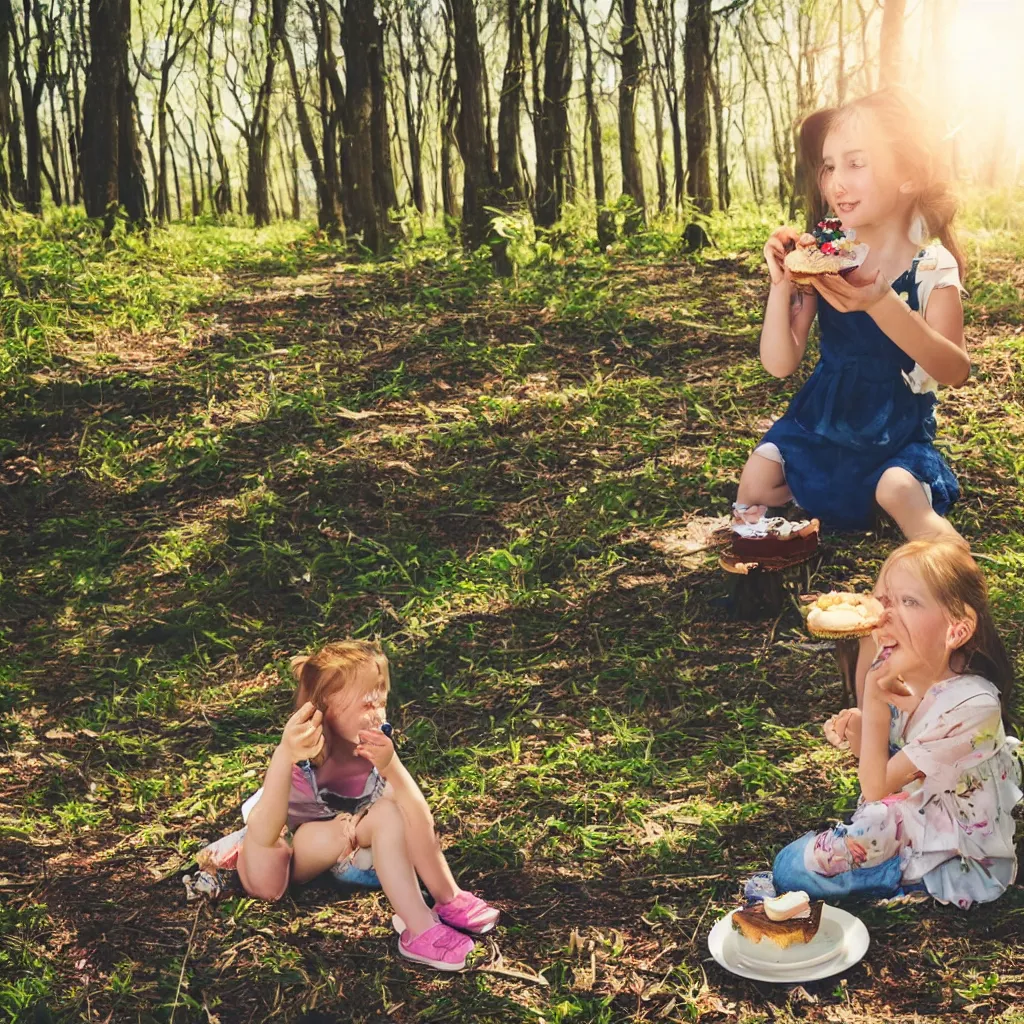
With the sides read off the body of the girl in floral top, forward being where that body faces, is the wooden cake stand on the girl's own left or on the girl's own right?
on the girl's own right

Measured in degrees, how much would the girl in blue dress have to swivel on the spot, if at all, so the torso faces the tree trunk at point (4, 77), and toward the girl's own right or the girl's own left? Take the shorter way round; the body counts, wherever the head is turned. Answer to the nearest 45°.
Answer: approximately 90° to the girl's own right

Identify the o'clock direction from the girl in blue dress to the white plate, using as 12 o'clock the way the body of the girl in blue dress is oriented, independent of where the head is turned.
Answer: The white plate is roughly at 11 o'clock from the girl in blue dress.

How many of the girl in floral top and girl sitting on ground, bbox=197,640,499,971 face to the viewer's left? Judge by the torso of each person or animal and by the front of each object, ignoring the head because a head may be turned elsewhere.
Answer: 1

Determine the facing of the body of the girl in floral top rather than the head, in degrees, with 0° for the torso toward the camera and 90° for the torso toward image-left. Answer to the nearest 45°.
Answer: approximately 90°

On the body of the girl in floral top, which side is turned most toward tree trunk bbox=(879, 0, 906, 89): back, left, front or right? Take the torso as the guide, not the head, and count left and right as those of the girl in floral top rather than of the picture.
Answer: right

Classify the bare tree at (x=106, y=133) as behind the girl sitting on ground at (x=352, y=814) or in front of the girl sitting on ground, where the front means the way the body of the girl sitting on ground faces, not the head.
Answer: behind

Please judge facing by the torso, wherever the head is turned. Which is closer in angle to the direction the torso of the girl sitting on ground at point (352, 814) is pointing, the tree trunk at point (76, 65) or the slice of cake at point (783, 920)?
the slice of cake

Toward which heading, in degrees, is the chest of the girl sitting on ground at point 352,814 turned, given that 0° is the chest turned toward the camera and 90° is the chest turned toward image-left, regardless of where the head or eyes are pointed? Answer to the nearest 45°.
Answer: approximately 315°
